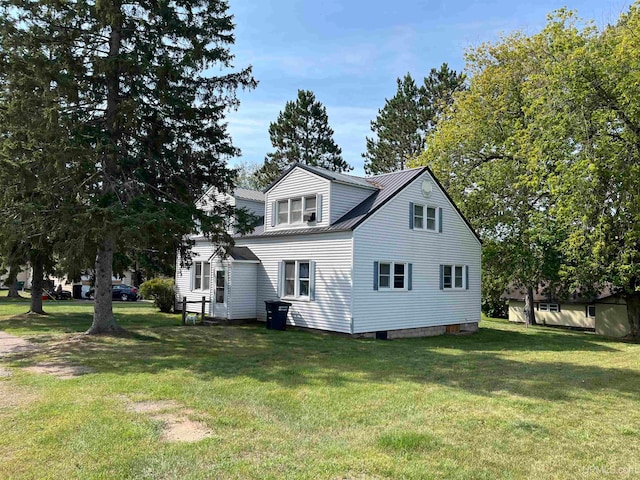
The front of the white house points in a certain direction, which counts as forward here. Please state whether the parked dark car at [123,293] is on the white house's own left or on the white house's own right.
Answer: on the white house's own right

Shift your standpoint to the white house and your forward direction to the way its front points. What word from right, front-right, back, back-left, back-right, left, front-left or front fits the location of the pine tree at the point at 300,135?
back-right

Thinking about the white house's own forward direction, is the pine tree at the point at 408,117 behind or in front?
behind

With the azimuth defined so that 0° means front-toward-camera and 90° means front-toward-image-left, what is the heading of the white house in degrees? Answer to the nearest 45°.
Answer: approximately 45°

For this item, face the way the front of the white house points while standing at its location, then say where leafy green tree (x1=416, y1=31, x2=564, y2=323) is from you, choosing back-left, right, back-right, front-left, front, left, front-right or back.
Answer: back

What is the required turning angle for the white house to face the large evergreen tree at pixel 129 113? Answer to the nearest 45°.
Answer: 0° — it already faces it

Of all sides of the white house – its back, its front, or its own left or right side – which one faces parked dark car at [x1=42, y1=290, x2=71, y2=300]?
right

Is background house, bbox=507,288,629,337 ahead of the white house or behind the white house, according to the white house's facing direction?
behind

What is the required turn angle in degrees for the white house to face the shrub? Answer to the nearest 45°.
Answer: approximately 90° to its right

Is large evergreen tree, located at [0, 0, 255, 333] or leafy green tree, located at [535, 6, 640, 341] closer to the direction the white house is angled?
the large evergreen tree
